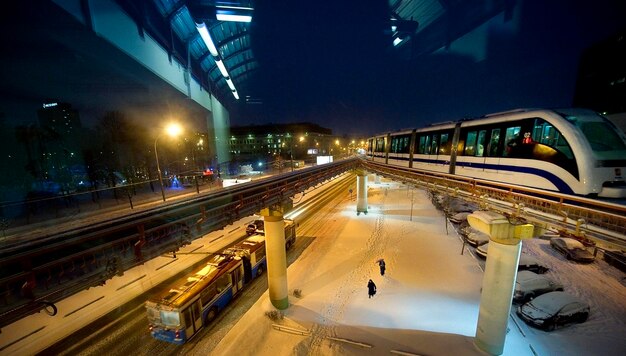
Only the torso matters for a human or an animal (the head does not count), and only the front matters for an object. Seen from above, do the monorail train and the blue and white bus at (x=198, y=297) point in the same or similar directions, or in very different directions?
very different directions

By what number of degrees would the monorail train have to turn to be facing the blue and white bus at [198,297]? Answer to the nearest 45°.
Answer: approximately 90° to its right

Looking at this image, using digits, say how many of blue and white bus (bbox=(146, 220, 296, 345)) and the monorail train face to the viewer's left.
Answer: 0
